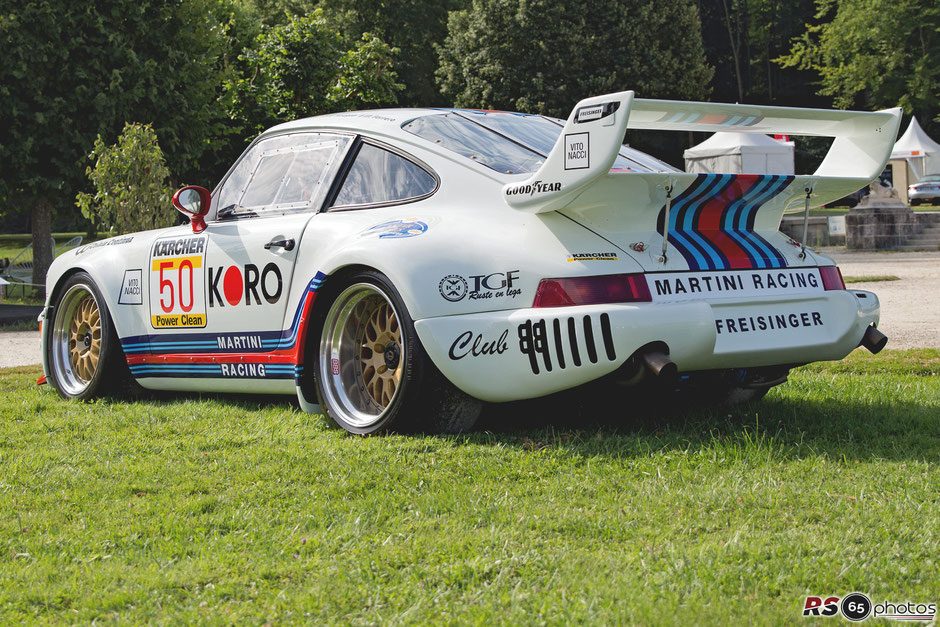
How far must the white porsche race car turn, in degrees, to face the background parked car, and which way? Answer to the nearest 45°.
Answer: approximately 90° to its right

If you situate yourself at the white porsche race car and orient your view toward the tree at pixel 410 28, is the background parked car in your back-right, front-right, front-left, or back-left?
front-right

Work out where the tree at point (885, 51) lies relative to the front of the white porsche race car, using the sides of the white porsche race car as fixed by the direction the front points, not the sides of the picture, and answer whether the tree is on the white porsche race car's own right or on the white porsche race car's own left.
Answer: on the white porsche race car's own right

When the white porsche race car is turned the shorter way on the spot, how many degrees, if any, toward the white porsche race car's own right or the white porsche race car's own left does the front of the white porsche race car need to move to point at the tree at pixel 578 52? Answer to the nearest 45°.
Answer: approximately 45° to the white porsche race car's own right

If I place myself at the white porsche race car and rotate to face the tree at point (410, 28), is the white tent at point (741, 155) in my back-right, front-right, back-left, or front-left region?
front-right

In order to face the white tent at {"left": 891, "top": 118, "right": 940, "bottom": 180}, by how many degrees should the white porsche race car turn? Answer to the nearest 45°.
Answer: approximately 90° to its right

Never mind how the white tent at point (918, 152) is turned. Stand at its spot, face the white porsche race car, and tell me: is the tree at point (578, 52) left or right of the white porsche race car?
right

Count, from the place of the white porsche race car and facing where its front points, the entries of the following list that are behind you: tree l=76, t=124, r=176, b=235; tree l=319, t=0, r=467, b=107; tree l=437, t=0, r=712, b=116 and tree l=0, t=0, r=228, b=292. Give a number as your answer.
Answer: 0

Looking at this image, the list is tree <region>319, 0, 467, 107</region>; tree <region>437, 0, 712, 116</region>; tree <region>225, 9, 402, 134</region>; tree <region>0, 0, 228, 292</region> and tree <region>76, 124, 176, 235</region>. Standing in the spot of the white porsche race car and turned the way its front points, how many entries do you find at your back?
0

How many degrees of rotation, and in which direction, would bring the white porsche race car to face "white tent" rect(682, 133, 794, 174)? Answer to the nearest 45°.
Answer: approximately 45° to its right

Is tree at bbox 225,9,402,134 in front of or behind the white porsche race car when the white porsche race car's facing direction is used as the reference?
in front

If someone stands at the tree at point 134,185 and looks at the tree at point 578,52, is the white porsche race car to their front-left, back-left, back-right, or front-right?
back-right

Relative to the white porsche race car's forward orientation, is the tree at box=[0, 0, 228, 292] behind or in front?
in front

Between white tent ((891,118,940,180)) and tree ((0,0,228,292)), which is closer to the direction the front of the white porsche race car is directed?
the tree

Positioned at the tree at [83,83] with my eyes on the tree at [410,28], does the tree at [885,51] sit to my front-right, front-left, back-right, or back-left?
front-right

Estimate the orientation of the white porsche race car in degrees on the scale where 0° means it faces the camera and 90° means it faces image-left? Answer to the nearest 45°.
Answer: approximately 135°

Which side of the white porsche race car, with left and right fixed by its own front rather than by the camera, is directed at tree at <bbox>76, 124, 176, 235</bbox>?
front
